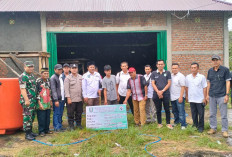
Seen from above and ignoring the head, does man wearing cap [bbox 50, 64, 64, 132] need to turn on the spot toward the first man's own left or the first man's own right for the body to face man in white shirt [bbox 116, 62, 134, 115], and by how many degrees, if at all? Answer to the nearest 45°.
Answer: approximately 45° to the first man's own left

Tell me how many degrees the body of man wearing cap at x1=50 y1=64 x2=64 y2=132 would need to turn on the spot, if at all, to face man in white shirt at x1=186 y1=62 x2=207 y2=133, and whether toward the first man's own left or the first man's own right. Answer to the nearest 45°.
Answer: approximately 45° to the first man's own left

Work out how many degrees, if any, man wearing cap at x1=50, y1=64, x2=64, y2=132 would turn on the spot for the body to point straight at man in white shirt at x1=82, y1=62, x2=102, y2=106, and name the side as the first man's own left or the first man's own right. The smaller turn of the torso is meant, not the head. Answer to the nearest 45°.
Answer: approximately 45° to the first man's own left

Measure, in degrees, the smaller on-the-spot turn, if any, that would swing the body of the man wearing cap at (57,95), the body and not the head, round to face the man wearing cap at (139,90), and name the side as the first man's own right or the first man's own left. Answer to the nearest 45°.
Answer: approximately 45° to the first man's own left

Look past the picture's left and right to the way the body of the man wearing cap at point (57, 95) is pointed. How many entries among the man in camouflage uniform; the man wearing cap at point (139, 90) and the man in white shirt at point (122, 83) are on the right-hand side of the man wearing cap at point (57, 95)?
1

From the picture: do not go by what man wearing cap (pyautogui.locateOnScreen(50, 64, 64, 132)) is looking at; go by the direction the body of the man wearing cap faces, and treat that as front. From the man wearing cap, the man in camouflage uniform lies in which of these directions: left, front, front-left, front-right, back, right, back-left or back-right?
right

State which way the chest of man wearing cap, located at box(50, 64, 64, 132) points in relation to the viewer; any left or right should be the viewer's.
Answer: facing the viewer and to the right of the viewer
